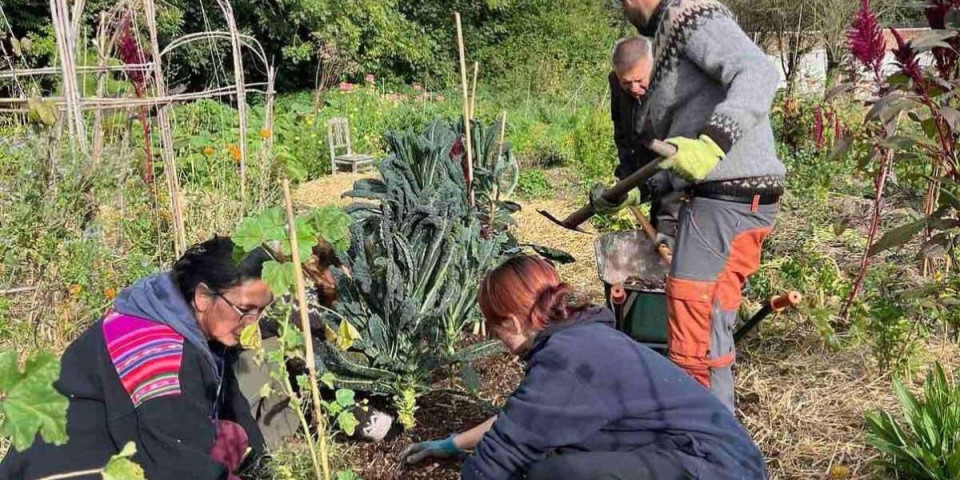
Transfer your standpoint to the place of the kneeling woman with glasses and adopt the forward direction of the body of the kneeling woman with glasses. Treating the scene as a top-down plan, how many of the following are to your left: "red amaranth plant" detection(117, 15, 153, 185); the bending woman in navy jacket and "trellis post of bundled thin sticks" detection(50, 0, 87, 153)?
2

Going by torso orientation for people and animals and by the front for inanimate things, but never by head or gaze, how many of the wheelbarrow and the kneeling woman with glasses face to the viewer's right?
1

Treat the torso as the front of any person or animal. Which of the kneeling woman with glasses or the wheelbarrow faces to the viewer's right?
the kneeling woman with glasses

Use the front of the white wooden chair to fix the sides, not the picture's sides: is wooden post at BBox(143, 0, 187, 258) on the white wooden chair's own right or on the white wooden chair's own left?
on the white wooden chair's own right

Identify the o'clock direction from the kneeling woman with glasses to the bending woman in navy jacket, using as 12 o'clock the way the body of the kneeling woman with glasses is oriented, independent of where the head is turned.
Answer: The bending woman in navy jacket is roughly at 1 o'clock from the kneeling woman with glasses.

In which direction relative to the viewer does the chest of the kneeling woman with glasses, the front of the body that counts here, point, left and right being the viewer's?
facing to the right of the viewer

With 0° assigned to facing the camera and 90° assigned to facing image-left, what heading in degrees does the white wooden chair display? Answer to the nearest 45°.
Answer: approximately 315°

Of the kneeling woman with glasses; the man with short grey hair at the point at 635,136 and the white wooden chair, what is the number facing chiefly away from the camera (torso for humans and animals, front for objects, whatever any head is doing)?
0

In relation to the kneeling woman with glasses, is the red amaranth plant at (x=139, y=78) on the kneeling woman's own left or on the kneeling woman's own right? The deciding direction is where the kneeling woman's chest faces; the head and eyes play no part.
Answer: on the kneeling woman's own left
